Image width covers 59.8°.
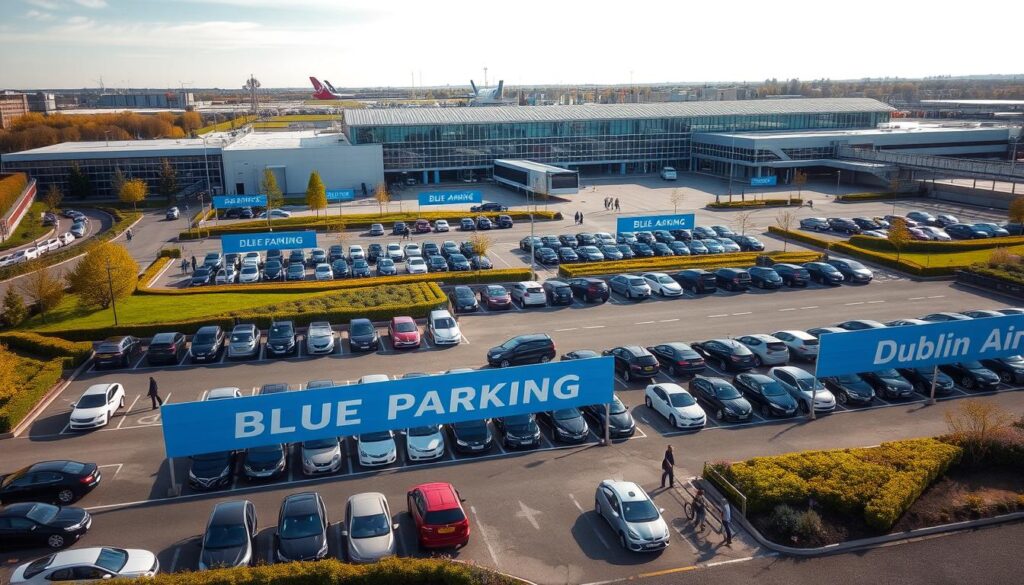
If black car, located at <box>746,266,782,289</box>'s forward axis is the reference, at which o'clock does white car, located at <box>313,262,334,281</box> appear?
The white car is roughly at 4 o'clock from the black car.

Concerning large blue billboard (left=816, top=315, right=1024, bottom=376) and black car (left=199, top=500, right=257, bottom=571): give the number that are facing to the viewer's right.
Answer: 0

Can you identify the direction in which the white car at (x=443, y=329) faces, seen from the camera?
facing the viewer

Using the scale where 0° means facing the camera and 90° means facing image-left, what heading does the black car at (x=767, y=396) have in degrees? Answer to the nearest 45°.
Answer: approximately 315°

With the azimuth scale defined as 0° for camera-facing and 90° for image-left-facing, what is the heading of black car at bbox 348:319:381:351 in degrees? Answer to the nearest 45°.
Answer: approximately 0°

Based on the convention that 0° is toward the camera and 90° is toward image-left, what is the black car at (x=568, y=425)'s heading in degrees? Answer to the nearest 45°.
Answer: approximately 315°

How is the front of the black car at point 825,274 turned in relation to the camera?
facing the viewer and to the right of the viewer

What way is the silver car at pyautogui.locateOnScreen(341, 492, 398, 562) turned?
toward the camera

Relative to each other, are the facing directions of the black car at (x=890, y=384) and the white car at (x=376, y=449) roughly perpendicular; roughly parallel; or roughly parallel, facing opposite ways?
roughly parallel

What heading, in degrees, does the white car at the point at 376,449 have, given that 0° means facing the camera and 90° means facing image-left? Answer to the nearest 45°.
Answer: approximately 0°

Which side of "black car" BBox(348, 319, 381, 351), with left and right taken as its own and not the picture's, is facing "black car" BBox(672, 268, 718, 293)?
left
